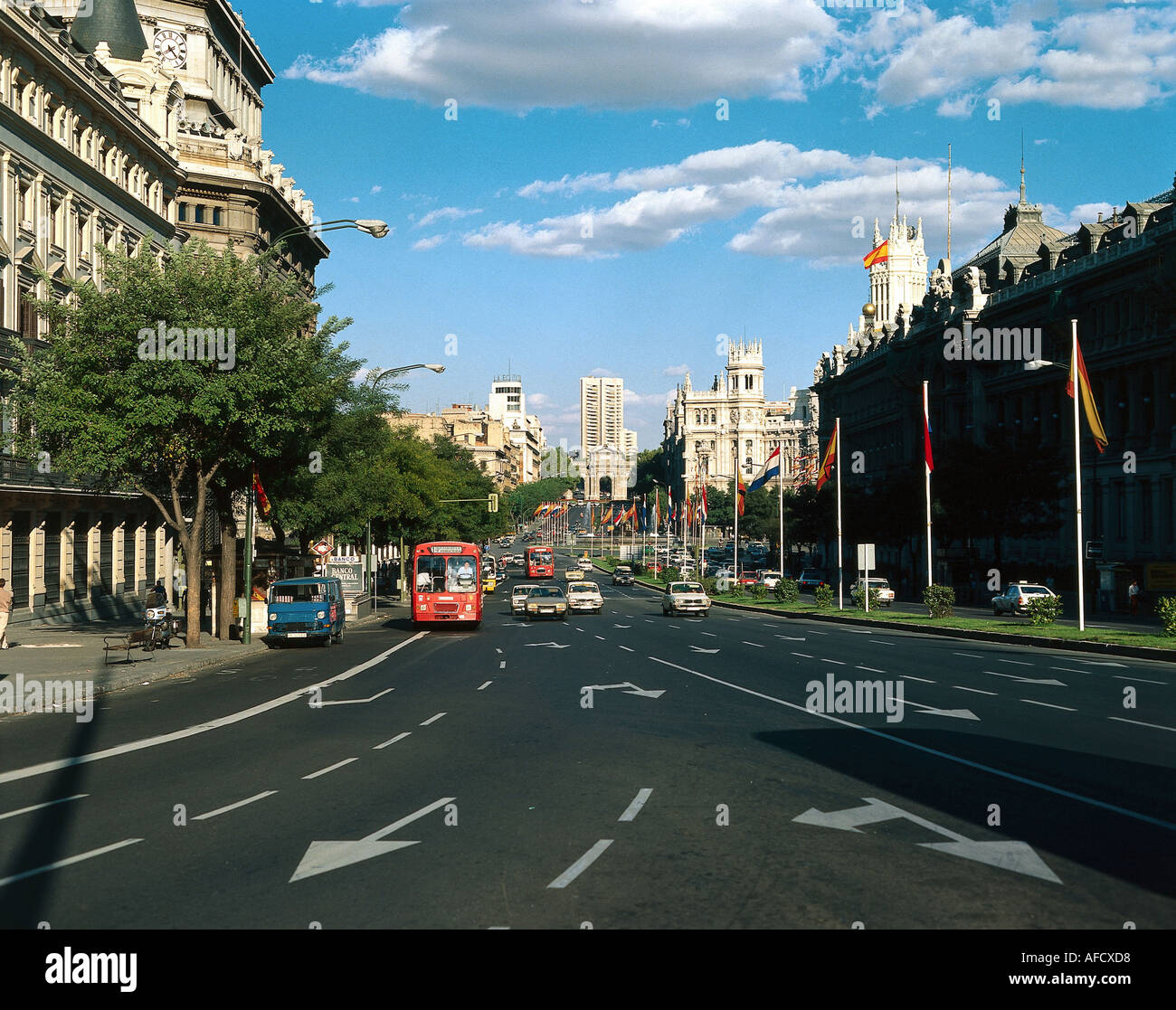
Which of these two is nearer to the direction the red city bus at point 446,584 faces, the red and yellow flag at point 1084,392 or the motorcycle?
the motorcycle

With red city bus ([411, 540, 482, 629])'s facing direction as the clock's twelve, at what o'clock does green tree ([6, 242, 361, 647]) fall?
The green tree is roughly at 1 o'clock from the red city bus.

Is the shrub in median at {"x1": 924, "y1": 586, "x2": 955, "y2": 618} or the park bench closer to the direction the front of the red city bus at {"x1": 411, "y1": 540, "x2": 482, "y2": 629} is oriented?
the park bench

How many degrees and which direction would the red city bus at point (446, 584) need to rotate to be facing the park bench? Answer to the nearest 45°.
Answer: approximately 45° to its right

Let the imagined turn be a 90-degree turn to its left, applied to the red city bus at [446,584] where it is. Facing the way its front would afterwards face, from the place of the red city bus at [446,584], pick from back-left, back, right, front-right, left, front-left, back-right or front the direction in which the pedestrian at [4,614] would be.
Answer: back-right

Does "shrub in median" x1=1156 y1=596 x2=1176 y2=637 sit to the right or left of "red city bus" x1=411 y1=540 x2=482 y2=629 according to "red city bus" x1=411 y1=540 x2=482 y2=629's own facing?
on its left

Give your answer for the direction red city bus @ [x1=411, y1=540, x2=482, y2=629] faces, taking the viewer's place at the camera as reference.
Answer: facing the viewer

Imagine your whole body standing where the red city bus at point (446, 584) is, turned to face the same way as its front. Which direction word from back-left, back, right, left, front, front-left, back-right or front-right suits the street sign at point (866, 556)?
left

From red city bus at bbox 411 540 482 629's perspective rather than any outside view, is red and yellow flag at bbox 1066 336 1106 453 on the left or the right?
on its left

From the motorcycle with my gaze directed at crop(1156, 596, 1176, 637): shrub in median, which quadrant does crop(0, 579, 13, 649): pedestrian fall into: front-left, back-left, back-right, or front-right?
back-right

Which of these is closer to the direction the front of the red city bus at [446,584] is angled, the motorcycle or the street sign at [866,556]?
the motorcycle

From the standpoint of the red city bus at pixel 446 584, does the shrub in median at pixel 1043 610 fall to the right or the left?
on its left

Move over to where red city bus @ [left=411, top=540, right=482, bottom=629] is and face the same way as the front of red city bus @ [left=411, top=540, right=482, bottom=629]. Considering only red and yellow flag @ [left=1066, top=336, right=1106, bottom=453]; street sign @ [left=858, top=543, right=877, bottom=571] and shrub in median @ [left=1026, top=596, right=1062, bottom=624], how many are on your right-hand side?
0
